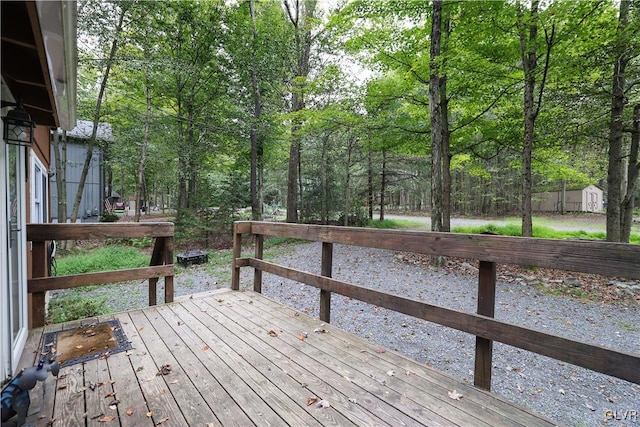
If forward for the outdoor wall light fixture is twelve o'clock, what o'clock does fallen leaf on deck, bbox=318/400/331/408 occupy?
The fallen leaf on deck is roughly at 2 o'clock from the outdoor wall light fixture.

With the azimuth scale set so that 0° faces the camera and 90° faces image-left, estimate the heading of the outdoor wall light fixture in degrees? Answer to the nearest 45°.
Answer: approximately 270°

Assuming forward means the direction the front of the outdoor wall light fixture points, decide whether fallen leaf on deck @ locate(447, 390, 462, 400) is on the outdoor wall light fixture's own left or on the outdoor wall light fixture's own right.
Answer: on the outdoor wall light fixture's own right

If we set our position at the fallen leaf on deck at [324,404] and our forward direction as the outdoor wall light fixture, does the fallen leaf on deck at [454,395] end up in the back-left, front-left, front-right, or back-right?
back-right
